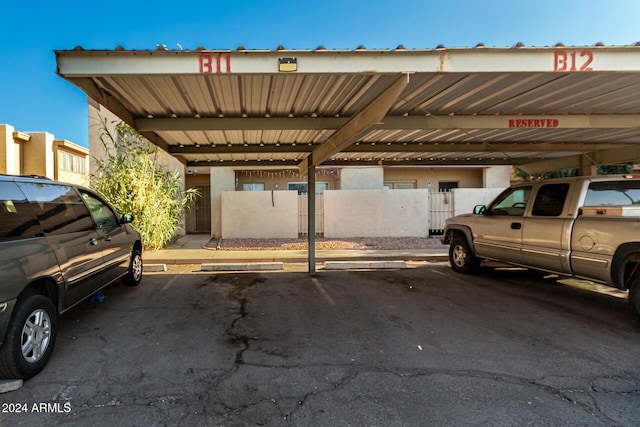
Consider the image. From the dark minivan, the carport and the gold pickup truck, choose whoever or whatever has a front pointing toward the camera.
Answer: the carport

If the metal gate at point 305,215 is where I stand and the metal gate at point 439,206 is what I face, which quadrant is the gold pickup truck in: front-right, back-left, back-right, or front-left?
front-right

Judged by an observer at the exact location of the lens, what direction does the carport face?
facing the viewer

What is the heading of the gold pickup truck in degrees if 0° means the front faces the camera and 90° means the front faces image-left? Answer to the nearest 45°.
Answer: approximately 135°

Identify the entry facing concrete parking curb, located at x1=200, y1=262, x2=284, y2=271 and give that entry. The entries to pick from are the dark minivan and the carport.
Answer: the dark minivan

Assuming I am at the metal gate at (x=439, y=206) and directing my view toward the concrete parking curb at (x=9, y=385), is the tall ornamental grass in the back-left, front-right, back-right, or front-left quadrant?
front-right

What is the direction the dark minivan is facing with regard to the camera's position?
facing away from the viewer and to the right of the viewer
